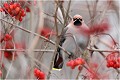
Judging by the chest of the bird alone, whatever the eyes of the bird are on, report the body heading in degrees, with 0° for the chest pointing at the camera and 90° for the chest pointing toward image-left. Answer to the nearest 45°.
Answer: approximately 315°
